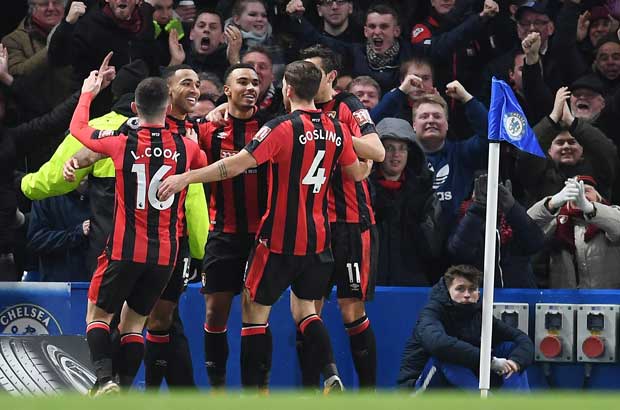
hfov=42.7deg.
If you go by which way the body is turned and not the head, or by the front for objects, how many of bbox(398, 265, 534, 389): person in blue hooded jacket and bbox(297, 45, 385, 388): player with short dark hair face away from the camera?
0

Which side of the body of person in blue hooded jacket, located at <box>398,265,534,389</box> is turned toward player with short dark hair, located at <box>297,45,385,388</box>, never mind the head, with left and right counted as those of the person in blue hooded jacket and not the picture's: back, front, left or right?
right

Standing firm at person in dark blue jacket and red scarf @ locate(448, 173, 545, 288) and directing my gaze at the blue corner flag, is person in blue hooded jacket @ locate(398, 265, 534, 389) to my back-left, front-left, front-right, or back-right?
front-right

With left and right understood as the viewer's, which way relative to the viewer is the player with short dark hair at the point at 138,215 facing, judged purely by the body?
facing away from the viewer

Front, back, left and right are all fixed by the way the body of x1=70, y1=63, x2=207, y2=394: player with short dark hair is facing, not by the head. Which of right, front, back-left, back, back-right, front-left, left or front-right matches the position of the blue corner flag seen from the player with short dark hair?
right

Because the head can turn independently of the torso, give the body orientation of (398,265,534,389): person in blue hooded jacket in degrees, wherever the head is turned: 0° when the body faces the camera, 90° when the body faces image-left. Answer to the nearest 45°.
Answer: approximately 315°

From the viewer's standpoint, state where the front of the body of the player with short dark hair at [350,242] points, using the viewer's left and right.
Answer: facing the viewer and to the left of the viewer

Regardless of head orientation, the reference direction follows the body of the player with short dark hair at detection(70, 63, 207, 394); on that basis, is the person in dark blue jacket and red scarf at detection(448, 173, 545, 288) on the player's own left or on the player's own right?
on the player's own right
